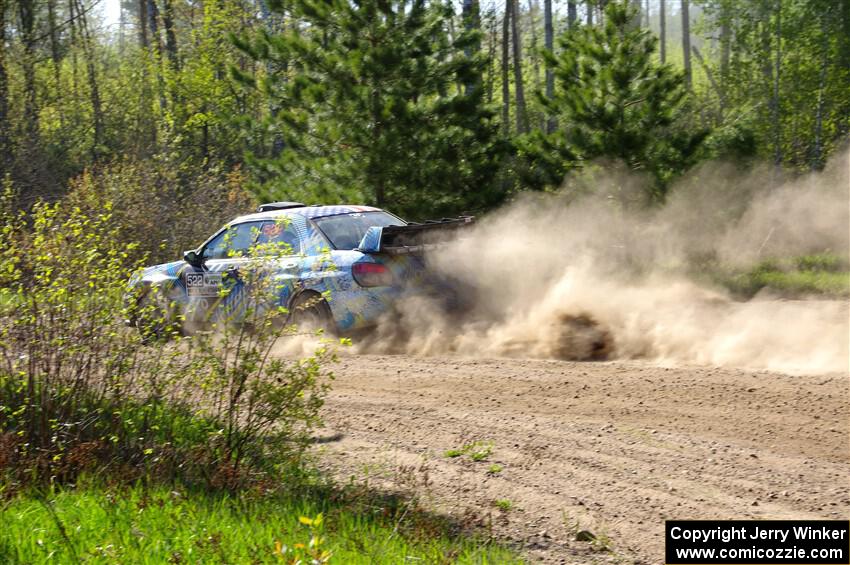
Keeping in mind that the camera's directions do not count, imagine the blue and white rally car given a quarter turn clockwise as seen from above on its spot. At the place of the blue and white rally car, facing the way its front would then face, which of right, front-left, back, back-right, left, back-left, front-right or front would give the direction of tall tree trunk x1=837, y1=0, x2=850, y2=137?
front

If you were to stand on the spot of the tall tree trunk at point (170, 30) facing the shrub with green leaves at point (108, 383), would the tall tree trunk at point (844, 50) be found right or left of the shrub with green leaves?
left

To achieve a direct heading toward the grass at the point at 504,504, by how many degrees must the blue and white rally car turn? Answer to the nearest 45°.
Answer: approximately 135° to its left

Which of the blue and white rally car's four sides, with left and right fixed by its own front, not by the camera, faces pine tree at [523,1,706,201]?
right

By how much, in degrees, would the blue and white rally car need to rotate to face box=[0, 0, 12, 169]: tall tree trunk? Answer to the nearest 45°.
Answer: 0° — it already faces it

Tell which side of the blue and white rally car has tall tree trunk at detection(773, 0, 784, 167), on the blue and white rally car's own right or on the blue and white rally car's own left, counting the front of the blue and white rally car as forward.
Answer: on the blue and white rally car's own right

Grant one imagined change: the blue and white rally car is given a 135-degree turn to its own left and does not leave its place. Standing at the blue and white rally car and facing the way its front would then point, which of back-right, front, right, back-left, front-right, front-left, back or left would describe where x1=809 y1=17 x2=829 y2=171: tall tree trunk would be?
back-left

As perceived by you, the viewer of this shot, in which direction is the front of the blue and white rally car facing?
facing away from the viewer and to the left of the viewer

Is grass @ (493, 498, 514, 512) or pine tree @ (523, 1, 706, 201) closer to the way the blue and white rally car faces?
the pine tree

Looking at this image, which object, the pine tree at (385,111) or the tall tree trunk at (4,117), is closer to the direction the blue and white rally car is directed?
the tall tree trunk

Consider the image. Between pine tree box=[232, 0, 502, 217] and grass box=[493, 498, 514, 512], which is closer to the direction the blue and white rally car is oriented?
the pine tree

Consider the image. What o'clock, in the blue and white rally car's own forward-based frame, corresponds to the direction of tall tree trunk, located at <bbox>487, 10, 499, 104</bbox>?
The tall tree trunk is roughly at 2 o'clock from the blue and white rally car.

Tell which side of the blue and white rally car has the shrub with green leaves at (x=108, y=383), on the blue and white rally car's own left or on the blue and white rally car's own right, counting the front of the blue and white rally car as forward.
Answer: on the blue and white rally car's own left
